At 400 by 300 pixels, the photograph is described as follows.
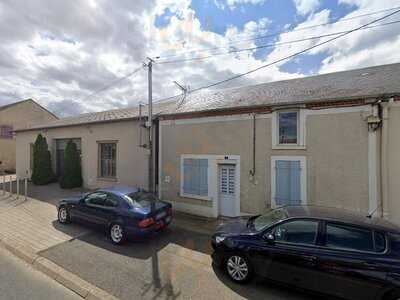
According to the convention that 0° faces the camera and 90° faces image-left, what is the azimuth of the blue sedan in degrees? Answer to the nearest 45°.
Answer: approximately 135°

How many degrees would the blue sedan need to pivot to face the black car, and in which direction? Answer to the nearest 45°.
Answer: approximately 180°

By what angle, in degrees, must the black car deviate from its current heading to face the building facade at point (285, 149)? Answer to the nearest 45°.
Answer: approximately 90° to its right

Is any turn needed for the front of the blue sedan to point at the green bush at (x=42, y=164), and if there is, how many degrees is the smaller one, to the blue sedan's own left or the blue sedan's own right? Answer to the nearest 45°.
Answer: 0° — it already faces it

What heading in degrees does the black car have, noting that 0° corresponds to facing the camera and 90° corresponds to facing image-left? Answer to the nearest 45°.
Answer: approximately 90°

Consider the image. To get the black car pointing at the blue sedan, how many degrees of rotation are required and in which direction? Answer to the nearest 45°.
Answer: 0° — it already faces it
